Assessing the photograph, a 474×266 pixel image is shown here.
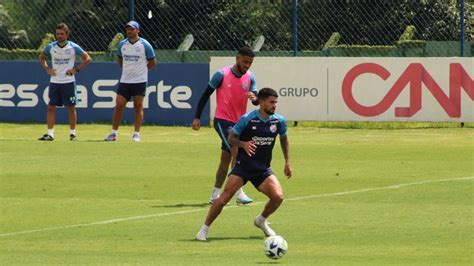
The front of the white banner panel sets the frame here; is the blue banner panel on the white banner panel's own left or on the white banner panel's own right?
on the white banner panel's own right

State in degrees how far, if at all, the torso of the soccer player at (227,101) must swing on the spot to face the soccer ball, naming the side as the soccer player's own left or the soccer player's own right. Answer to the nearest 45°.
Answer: approximately 45° to the soccer player's own right

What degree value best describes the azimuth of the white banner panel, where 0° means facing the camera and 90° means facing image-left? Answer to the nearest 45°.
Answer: approximately 0°

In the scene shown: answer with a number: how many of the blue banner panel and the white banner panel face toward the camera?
2

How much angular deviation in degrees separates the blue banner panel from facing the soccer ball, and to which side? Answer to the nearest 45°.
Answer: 0° — it already faces it

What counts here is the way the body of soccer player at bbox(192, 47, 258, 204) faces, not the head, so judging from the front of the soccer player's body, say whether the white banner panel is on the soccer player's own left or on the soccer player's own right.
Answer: on the soccer player's own left

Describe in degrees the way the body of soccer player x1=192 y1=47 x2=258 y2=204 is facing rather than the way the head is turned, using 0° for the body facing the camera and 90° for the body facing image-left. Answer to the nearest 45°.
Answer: approximately 315°

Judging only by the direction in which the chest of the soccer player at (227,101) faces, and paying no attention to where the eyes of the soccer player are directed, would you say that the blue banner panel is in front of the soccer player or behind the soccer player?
behind
